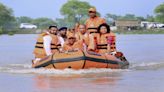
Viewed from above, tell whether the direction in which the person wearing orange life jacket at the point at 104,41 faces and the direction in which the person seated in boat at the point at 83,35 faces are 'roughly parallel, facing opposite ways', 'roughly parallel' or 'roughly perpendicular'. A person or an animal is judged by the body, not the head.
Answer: roughly parallel

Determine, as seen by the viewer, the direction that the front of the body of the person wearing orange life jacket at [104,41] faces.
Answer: toward the camera

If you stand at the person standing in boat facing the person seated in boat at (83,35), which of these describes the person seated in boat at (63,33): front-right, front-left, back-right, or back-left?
front-right

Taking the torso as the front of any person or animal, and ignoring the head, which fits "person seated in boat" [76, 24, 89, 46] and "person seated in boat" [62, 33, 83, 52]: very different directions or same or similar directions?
same or similar directions

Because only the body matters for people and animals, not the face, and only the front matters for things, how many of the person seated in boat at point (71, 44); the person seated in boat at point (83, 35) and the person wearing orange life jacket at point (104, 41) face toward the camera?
3

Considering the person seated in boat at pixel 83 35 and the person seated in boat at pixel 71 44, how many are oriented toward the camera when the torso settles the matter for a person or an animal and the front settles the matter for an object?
2

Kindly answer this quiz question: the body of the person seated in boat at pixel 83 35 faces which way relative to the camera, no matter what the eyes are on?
toward the camera

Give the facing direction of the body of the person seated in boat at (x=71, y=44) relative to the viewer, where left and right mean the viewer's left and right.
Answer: facing the viewer

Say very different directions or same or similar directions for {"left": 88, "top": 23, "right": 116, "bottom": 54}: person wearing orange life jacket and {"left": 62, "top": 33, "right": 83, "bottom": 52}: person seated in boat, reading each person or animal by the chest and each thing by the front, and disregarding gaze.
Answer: same or similar directions
